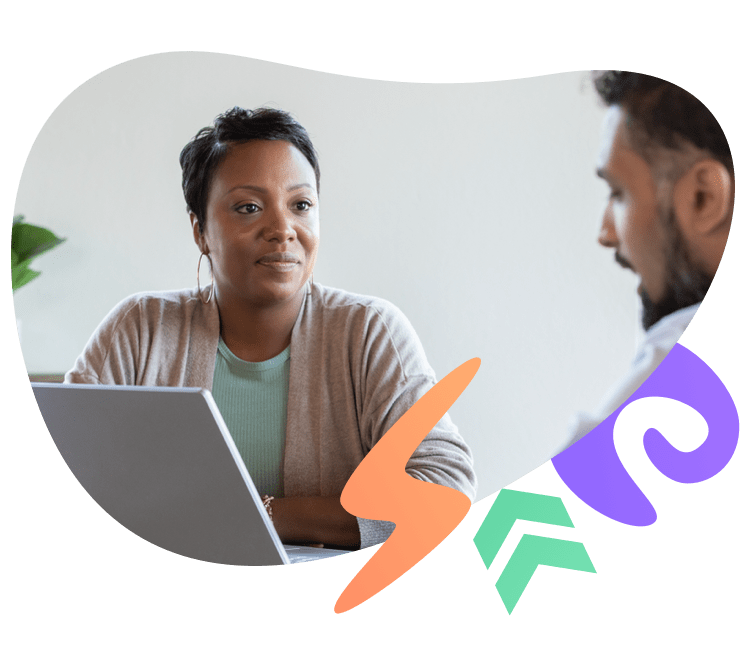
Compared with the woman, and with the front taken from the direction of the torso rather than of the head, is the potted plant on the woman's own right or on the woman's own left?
on the woman's own right

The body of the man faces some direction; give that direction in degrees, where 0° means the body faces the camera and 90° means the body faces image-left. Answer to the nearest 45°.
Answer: approximately 90°

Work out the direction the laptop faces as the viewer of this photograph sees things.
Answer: facing away from the viewer and to the right of the viewer

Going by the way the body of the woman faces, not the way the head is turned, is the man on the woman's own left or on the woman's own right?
on the woman's own left

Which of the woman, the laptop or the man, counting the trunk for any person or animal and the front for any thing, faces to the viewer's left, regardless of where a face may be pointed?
the man

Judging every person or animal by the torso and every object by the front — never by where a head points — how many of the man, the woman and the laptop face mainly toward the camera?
1

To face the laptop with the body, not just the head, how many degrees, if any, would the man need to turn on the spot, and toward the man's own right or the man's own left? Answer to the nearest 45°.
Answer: approximately 45° to the man's own left

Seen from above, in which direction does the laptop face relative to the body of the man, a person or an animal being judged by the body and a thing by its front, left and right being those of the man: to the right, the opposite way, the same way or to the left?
to the right

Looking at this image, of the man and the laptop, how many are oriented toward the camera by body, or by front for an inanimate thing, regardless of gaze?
0

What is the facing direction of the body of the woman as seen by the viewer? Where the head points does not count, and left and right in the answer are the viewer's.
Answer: facing the viewer
